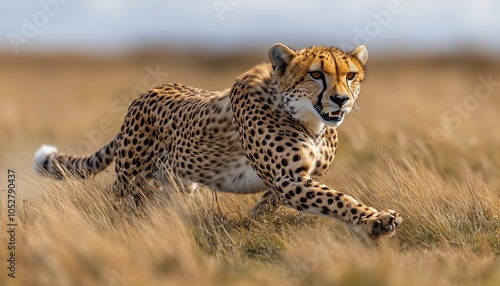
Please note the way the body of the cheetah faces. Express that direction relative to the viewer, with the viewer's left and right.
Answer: facing the viewer and to the right of the viewer
